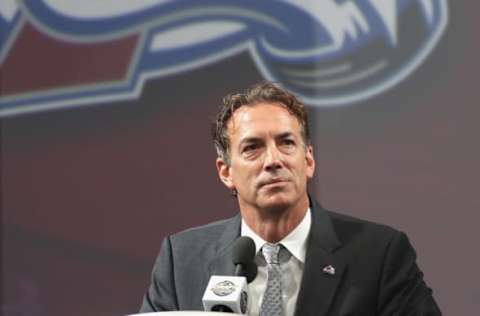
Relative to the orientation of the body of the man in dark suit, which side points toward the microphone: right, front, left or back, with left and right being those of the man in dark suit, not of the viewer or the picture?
front

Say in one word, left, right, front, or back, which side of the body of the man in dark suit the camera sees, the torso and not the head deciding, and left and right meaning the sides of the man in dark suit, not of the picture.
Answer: front
